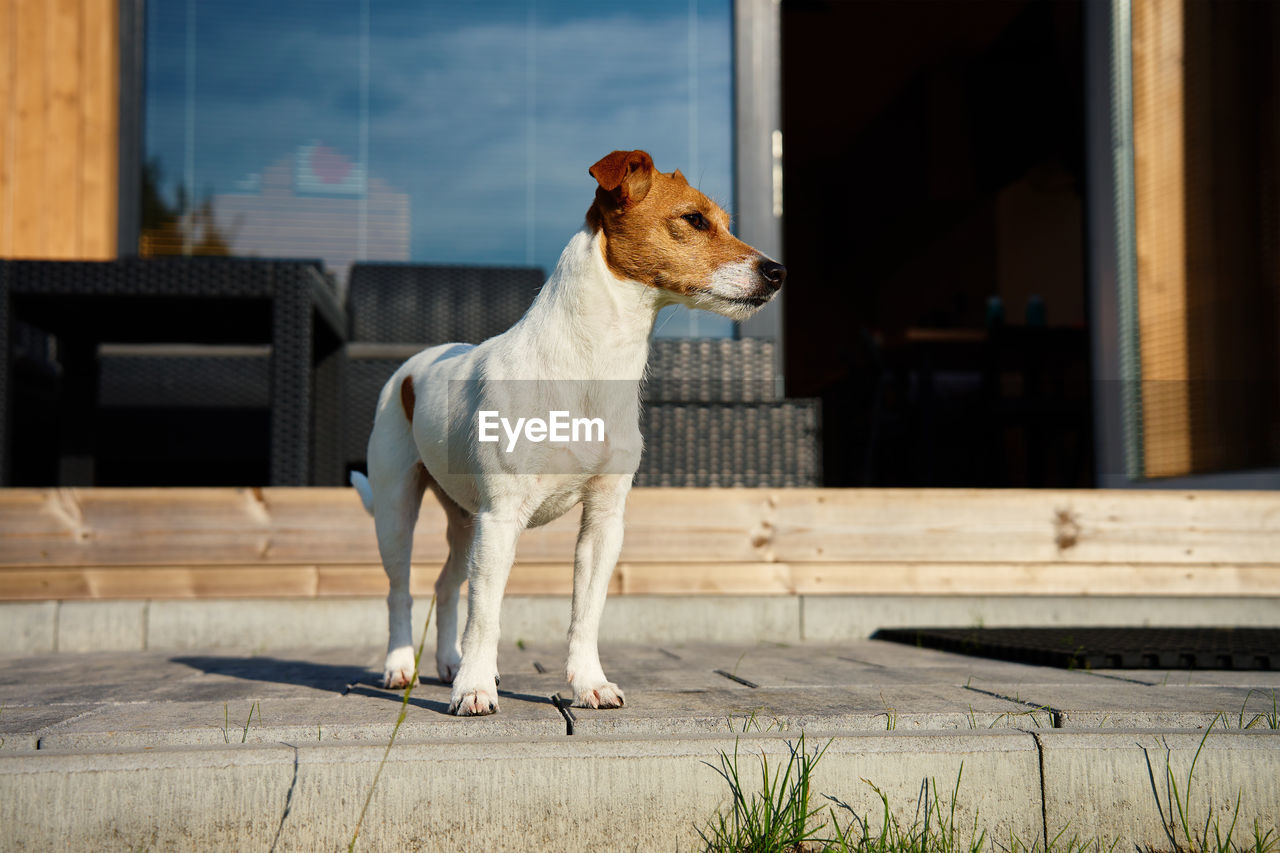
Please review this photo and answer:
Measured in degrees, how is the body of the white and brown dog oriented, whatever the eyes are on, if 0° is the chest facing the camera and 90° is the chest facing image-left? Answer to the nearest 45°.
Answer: approximately 315°

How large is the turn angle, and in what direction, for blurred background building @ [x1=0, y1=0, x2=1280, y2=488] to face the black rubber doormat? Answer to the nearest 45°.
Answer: approximately 45° to its left

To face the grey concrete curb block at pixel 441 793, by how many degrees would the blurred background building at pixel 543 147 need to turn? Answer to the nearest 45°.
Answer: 0° — it already faces it

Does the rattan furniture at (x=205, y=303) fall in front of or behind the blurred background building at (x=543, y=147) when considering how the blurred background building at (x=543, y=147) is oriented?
in front

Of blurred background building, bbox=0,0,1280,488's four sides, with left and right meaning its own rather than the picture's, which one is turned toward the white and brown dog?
front

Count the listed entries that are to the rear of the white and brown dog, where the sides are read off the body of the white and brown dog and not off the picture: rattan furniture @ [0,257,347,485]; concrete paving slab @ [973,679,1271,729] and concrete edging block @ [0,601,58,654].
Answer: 2

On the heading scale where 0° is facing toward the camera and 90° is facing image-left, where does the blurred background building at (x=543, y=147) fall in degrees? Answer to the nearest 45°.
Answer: approximately 0°

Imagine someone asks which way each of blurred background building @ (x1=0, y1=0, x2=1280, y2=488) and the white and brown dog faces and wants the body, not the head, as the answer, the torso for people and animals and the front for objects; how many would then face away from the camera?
0

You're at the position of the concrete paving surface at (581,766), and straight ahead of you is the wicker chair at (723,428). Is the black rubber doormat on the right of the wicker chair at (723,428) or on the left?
right

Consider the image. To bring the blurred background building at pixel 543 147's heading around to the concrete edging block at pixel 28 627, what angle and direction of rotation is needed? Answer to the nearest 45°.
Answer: approximately 45° to its right
